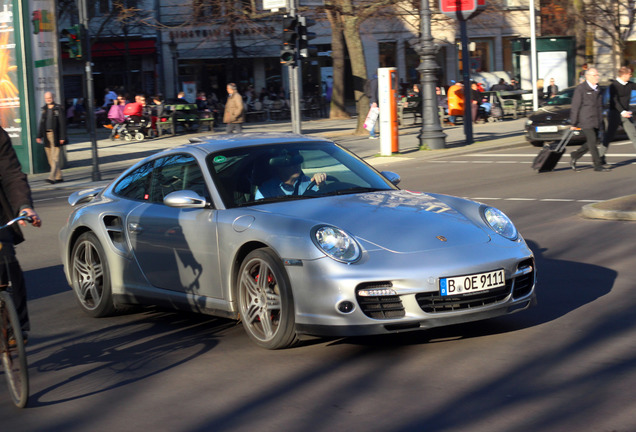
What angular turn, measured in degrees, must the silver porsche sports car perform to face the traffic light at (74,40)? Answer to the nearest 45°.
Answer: approximately 135° to its left

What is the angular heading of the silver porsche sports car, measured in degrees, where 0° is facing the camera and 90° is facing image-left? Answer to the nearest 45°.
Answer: approximately 315°

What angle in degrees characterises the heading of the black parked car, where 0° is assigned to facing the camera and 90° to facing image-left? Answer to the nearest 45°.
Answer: approximately 45°

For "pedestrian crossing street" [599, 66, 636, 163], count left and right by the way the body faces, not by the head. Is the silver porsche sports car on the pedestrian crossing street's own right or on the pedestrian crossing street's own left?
on the pedestrian crossing street's own right

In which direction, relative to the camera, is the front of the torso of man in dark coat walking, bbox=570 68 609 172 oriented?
to the viewer's right

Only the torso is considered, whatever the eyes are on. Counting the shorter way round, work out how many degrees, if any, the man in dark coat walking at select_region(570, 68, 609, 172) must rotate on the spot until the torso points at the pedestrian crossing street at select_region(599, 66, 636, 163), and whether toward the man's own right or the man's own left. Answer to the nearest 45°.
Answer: approximately 90° to the man's own left

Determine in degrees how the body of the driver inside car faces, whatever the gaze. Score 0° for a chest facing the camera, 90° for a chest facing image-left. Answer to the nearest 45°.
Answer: approximately 315°

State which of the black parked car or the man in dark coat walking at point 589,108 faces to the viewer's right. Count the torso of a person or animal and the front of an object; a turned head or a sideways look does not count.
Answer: the man in dark coat walking

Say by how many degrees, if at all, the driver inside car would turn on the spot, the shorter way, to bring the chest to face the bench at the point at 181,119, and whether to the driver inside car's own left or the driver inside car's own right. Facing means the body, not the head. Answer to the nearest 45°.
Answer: approximately 135° to the driver inside car's own left
